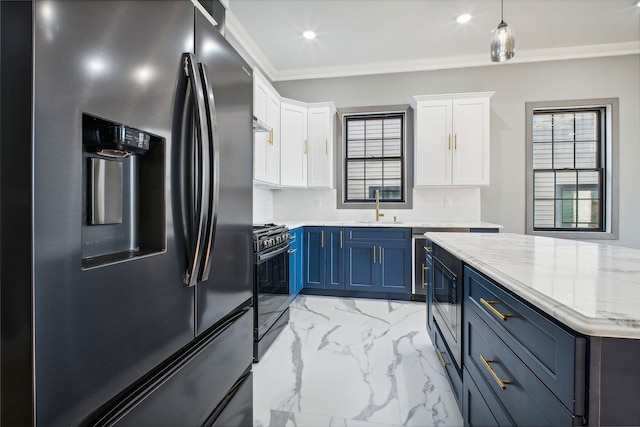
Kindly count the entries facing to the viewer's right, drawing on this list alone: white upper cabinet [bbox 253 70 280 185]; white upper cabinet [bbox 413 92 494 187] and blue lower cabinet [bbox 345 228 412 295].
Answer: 1

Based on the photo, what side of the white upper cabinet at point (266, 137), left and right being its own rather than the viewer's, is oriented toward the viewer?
right

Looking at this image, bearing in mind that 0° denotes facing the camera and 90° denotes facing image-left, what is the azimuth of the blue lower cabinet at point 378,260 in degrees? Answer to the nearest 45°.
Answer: approximately 0°

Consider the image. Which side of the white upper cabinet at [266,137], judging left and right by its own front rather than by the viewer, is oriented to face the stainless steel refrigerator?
right

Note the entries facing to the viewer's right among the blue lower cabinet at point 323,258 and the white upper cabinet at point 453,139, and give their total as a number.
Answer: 0

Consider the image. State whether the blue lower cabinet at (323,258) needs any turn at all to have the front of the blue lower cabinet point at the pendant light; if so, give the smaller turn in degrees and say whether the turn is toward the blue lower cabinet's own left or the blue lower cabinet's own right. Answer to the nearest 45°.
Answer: approximately 45° to the blue lower cabinet's own left

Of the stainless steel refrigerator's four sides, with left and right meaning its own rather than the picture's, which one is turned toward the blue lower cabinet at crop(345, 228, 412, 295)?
left

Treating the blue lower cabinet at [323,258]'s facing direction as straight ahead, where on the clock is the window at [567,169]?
The window is roughly at 9 o'clock from the blue lower cabinet.

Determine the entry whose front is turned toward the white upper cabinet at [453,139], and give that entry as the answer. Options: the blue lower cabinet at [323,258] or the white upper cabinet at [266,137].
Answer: the white upper cabinet at [266,137]

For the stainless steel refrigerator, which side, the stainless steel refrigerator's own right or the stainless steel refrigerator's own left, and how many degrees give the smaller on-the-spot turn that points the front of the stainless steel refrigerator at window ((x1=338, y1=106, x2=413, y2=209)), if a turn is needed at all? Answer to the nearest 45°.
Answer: approximately 90° to the stainless steel refrigerator's own left

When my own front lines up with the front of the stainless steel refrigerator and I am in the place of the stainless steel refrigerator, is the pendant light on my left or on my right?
on my left

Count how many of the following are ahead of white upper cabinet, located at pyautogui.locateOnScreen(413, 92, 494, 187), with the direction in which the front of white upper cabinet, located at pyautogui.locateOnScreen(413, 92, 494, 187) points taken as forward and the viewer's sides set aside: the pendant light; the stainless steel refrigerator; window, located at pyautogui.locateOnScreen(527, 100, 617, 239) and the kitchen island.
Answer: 3

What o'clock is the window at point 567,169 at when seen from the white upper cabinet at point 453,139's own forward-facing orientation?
The window is roughly at 8 o'clock from the white upper cabinet.

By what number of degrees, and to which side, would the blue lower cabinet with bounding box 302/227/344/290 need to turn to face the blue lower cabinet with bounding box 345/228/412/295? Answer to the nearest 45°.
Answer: approximately 90° to its left

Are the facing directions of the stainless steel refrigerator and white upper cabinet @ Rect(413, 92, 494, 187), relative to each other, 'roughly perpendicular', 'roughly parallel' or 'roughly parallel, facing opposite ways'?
roughly perpendicular

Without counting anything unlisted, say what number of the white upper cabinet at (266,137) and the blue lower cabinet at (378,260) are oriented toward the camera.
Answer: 1

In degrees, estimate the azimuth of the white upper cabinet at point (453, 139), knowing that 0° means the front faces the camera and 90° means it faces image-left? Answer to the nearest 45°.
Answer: approximately 0°

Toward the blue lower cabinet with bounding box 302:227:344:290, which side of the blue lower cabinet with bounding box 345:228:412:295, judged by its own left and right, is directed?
right
